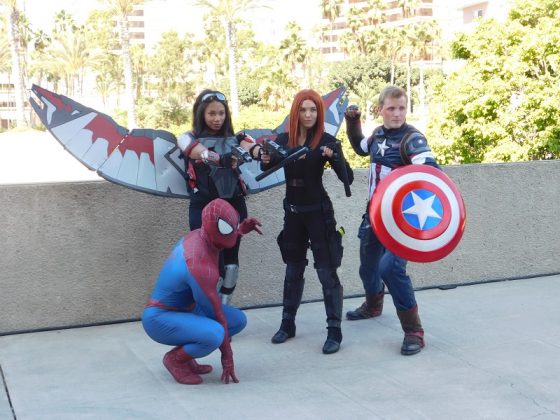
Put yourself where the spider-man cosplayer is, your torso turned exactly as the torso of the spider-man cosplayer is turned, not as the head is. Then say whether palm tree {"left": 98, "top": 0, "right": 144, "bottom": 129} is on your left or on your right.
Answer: on your left

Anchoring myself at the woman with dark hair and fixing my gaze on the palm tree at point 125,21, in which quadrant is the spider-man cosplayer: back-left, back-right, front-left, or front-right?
back-left

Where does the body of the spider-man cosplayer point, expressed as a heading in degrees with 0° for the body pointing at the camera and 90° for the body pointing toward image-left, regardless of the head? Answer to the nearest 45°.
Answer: approximately 270°

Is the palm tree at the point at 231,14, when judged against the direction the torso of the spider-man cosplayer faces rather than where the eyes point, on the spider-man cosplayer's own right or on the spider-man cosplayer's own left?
on the spider-man cosplayer's own left

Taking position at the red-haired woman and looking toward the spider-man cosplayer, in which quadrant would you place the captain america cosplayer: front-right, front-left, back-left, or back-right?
back-left
